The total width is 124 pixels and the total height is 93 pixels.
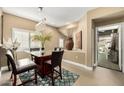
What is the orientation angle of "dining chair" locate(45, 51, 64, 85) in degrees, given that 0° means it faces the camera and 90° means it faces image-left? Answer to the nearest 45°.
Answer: approximately 135°
